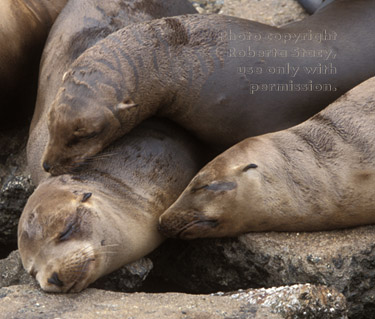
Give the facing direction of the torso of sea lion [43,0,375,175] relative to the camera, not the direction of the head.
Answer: to the viewer's left

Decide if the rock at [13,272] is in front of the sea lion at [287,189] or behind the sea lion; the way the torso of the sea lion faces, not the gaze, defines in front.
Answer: in front

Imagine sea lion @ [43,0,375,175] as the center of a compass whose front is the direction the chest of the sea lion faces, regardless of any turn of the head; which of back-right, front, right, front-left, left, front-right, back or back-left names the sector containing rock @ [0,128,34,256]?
front

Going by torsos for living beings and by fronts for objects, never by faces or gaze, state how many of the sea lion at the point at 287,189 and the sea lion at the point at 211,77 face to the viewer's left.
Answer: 2

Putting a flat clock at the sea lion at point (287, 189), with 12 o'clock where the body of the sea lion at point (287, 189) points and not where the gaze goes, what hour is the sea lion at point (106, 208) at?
the sea lion at point (106, 208) is roughly at 12 o'clock from the sea lion at point (287, 189).

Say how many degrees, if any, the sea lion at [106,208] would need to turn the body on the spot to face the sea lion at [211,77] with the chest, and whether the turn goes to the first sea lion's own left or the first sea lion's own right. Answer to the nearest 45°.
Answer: approximately 180°

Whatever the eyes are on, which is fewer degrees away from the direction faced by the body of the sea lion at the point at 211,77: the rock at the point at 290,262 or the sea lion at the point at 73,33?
the sea lion

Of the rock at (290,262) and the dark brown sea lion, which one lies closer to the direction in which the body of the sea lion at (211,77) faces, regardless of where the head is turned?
the dark brown sea lion

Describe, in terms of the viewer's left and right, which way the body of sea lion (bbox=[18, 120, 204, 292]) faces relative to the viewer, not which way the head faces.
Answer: facing the viewer and to the left of the viewer

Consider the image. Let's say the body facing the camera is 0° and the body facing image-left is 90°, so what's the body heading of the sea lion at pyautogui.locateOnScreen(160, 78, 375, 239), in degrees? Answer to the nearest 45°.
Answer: approximately 90°

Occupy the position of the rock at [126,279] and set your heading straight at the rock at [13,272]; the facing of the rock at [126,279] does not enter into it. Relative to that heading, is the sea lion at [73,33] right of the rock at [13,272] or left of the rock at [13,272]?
right

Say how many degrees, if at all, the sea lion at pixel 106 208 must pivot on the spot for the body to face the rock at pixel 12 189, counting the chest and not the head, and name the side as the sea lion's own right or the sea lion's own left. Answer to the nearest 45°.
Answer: approximately 90° to the sea lion's own right
